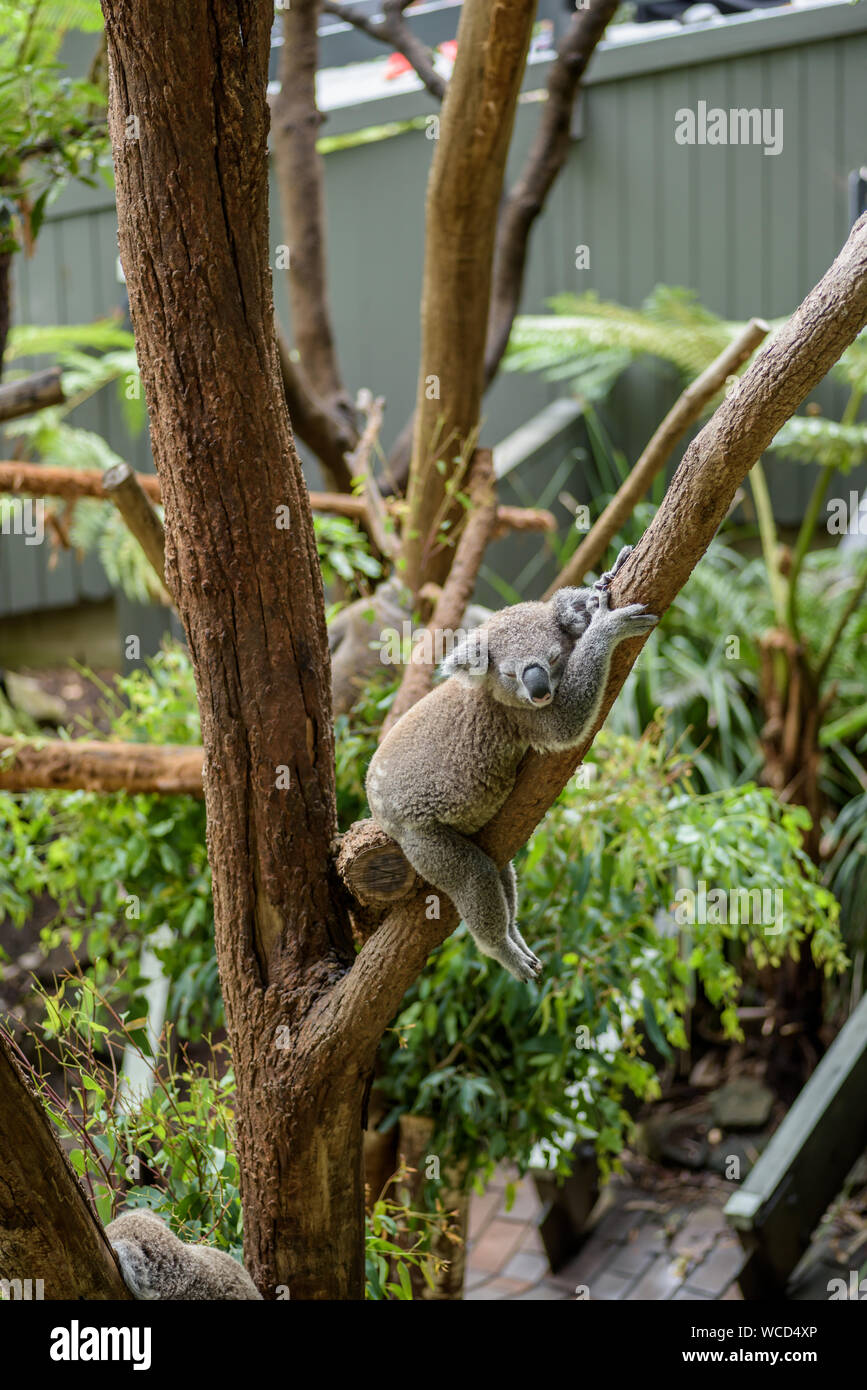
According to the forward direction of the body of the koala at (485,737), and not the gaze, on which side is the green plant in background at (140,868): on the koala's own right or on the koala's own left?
on the koala's own left

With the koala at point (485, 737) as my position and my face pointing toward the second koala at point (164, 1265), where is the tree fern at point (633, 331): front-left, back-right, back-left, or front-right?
back-right

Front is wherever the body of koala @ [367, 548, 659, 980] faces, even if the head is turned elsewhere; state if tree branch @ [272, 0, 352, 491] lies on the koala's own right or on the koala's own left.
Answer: on the koala's own left
